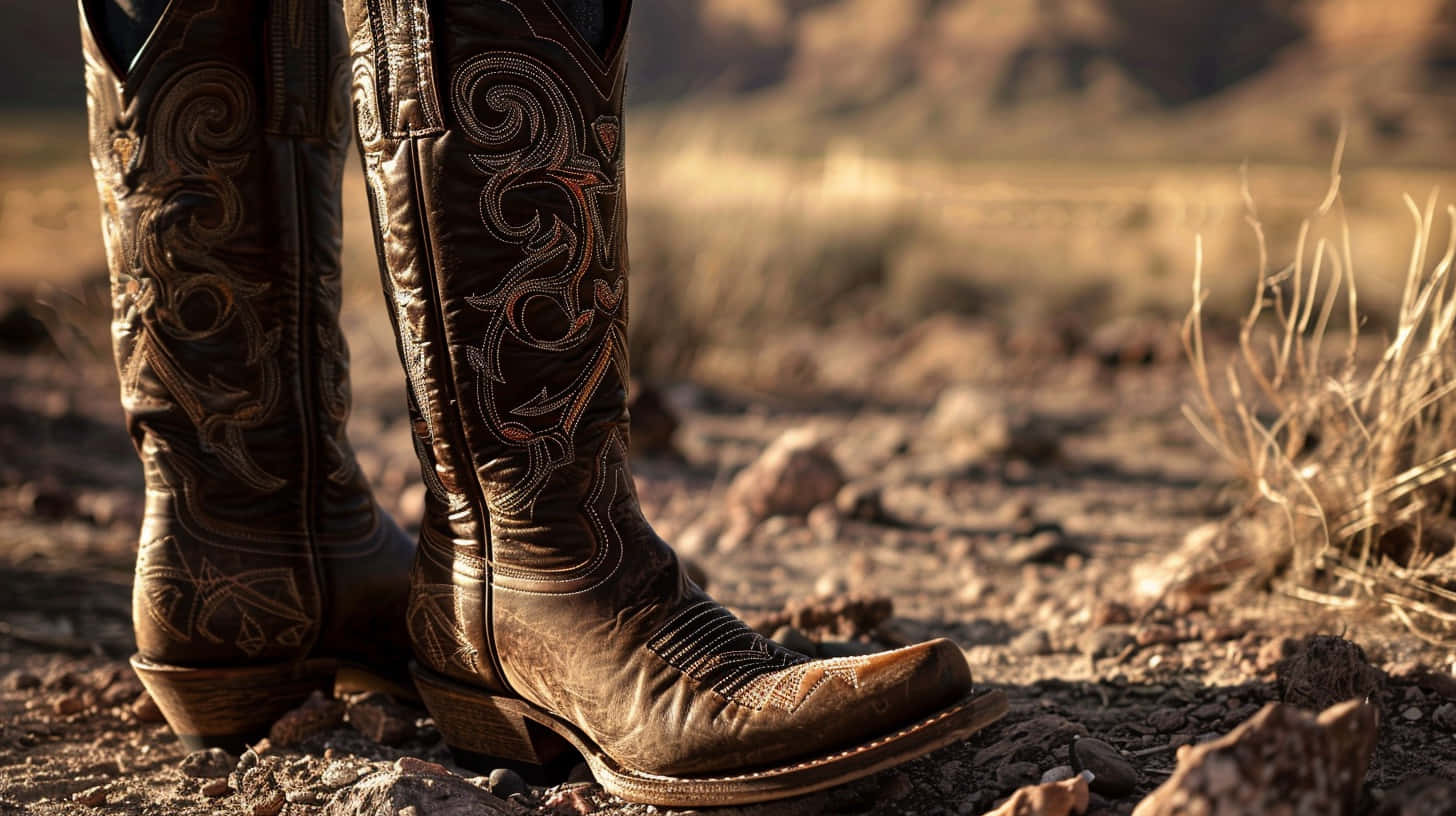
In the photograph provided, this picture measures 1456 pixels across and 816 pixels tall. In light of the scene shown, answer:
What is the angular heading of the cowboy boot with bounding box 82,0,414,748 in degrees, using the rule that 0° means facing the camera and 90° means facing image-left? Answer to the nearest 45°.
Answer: approximately 225°

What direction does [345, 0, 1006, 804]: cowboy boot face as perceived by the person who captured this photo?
facing to the right of the viewer

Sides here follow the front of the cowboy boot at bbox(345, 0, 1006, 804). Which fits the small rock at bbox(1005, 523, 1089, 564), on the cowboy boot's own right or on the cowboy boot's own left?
on the cowboy boot's own left
